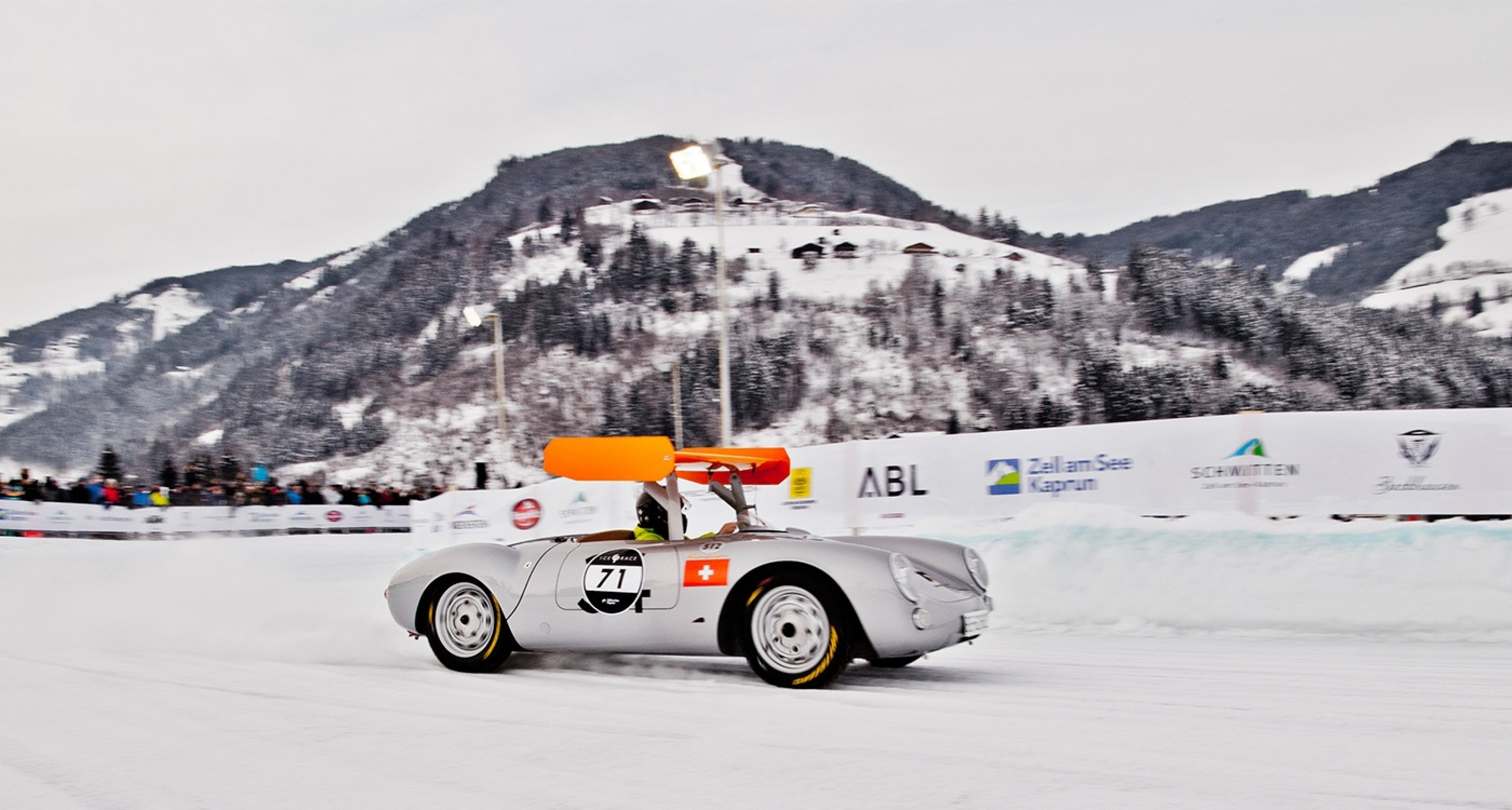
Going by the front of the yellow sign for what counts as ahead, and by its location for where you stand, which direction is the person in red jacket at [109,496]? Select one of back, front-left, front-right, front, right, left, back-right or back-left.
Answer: back-right

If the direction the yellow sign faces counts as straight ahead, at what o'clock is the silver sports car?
The silver sports car is roughly at 12 o'clock from the yellow sign.

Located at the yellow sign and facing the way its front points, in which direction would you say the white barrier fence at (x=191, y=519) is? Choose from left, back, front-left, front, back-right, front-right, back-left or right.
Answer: back-right

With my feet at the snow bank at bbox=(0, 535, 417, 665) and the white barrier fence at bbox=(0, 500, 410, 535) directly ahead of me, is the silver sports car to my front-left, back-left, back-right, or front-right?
back-right

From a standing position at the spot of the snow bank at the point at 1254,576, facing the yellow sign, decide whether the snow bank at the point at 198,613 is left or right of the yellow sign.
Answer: left

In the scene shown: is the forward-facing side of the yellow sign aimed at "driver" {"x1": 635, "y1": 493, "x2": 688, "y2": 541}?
yes

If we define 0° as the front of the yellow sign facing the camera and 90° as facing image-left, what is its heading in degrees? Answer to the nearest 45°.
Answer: approximately 0°
